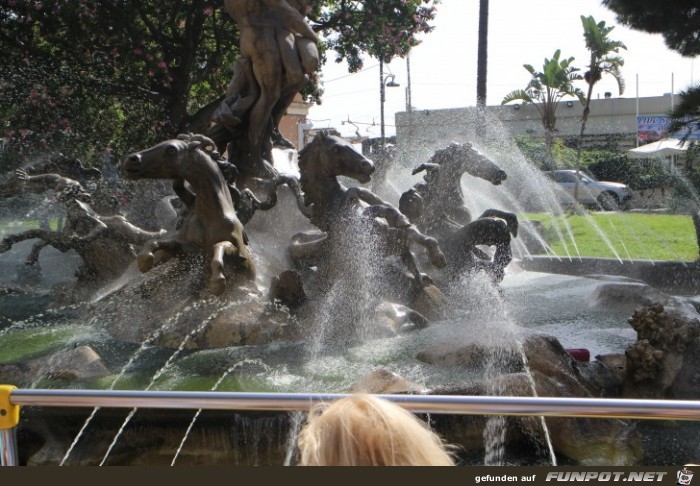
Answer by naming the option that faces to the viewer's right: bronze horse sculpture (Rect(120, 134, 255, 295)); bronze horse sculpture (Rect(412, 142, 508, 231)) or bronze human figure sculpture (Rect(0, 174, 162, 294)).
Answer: bronze horse sculpture (Rect(412, 142, 508, 231))

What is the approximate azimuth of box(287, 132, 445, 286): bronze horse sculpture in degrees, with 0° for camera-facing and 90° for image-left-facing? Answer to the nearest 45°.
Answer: approximately 315°

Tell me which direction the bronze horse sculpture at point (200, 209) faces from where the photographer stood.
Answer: facing the viewer and to the left of the viewer

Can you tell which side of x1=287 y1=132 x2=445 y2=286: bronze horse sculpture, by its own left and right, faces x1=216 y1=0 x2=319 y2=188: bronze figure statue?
back

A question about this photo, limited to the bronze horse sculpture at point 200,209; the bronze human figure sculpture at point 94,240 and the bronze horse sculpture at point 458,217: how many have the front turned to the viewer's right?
1

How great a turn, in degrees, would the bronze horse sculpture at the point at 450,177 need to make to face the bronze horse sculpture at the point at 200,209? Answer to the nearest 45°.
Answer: approximately 135° to its right

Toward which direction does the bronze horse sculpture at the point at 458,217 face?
to the viewer's right

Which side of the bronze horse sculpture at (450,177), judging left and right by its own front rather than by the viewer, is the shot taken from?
right

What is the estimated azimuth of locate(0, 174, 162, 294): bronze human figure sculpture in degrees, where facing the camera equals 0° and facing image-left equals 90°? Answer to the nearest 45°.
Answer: approximately 90°

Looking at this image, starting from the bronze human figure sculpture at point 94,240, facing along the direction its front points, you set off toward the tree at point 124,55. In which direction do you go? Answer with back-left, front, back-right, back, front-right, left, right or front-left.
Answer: right
